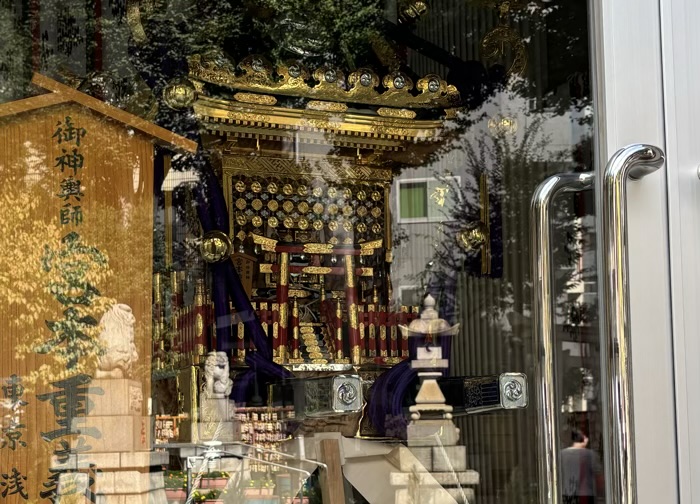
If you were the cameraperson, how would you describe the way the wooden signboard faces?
facing the viewer

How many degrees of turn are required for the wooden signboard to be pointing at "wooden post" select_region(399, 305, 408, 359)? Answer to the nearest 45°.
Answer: approximately 90° to its left
